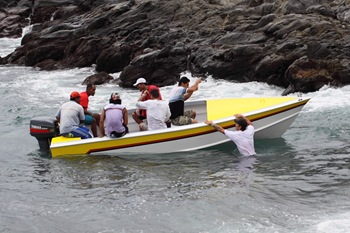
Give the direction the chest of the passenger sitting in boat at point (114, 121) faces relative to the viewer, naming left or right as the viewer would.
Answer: facing away from the viewer

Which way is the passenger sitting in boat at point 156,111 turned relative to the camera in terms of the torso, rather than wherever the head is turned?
away from the camera

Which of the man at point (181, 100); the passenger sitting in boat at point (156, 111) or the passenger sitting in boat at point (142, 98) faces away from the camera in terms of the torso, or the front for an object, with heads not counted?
the passenger sitting in boat at point (156, 111)

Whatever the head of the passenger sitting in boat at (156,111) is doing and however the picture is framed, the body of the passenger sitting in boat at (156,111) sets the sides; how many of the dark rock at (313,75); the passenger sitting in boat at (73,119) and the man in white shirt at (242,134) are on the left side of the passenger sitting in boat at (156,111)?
1

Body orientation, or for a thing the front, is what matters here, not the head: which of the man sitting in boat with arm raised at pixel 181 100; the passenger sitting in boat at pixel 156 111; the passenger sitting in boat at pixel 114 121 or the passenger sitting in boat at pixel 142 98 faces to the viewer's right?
the man sitting in boat with arm raised

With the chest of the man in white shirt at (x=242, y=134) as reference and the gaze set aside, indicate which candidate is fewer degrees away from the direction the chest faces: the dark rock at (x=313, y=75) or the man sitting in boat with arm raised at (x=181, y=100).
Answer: the man sitting in boat with arm raised

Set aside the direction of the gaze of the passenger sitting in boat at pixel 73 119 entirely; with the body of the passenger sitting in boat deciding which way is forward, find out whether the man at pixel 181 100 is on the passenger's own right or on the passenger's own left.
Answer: on the passenger's own right

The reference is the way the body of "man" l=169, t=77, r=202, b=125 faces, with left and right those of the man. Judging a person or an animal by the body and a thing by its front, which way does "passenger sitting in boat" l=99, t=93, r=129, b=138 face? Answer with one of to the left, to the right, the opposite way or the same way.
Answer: to the left

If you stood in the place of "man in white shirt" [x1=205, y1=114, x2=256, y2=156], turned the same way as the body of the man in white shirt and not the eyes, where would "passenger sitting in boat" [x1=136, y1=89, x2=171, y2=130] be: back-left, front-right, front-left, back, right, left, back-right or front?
front-left

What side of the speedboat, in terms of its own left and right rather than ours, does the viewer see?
right

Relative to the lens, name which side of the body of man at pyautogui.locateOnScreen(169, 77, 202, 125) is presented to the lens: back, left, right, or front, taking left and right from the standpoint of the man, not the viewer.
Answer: right
